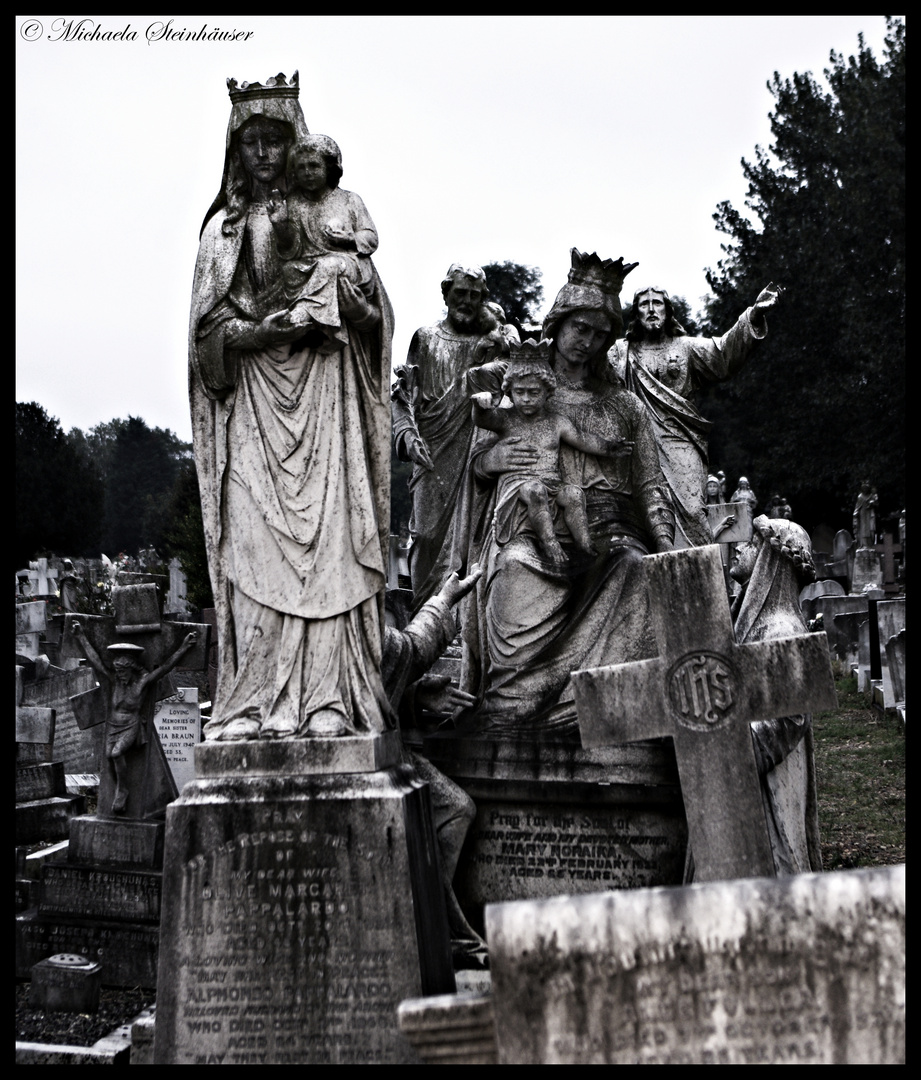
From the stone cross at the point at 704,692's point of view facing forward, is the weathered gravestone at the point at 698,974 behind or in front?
in front

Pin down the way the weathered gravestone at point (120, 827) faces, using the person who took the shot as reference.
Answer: facing the viewer

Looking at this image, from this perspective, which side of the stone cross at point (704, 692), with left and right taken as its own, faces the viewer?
front

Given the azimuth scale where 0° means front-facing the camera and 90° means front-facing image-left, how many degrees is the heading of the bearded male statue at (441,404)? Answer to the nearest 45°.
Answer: approximately 0°

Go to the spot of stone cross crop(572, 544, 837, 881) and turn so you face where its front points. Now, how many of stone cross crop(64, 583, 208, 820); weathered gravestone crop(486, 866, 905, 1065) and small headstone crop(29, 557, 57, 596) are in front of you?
1

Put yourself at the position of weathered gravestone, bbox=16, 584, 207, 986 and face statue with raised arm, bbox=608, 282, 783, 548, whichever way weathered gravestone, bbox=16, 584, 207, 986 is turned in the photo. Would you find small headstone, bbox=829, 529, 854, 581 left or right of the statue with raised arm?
left

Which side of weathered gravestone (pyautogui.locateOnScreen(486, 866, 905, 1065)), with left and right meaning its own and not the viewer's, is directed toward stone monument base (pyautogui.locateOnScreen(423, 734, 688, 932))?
back

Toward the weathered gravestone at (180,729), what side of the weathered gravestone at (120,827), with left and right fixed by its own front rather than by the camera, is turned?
back
